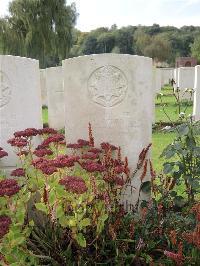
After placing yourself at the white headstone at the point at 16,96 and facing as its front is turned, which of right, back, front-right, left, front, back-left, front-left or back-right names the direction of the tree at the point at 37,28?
back

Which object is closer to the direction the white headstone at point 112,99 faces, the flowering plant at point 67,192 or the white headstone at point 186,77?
the flowering plant

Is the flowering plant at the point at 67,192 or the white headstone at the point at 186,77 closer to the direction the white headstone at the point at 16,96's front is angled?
the flowering plant

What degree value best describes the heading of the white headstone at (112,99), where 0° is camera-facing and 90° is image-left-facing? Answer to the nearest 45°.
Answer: approximately 0°

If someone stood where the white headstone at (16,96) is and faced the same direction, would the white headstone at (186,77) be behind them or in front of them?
behind

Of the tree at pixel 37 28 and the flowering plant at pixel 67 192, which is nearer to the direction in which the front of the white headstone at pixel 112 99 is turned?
the flowering plant

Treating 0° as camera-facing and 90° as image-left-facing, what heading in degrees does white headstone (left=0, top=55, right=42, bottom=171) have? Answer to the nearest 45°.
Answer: approximately 0°

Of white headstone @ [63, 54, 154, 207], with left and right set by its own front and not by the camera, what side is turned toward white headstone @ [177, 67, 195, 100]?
back

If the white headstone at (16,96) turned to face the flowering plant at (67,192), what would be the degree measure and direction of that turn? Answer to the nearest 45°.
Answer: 0° — it already faces it

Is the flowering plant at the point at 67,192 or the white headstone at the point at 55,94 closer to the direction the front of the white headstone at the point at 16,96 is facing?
the flowering plant

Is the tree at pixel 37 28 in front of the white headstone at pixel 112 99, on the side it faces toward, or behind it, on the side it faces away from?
behind
